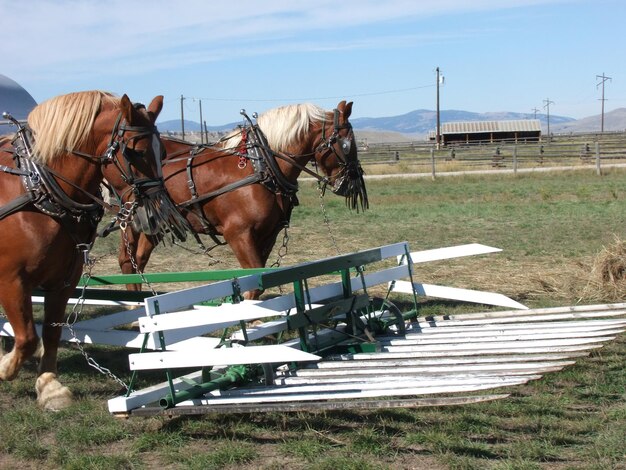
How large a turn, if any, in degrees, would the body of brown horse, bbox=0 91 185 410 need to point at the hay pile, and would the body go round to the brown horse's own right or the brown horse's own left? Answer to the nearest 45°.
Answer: approximately 45° to the brown horse's own left

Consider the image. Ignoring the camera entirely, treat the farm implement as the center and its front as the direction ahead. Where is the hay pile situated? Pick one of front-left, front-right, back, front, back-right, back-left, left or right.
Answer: front-left

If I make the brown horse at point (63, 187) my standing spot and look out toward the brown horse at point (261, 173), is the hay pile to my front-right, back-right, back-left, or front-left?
front-right

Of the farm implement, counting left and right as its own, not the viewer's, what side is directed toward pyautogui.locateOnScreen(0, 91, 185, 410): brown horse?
back

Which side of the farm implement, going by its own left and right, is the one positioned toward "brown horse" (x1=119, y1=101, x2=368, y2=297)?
left

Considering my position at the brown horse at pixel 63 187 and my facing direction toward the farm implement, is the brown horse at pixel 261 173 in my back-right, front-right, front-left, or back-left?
front-left

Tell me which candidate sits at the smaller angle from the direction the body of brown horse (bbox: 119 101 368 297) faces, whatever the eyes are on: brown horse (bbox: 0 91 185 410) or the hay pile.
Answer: the hay pile

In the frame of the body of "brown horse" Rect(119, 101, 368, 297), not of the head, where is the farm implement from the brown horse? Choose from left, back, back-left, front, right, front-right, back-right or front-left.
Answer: right

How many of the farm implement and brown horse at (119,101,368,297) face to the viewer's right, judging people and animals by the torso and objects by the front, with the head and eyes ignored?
2

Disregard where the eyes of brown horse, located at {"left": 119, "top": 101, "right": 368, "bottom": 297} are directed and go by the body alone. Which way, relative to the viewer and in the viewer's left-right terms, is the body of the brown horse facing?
facing to the right of the viewer

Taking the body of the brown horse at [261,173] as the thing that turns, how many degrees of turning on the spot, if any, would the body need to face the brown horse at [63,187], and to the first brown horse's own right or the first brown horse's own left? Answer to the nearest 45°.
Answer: approximately 135° to the first brown horse's own right

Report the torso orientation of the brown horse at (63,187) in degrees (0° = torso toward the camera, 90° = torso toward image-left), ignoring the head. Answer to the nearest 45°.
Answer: approximately 315°

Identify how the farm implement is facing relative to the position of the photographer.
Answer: facing to the right of the viewer

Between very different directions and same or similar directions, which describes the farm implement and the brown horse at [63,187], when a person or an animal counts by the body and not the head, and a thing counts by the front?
same or similar directions

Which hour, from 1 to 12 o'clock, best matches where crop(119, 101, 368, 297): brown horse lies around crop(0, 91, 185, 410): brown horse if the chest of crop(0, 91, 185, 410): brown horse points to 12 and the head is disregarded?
crop(119, 101, 368, 297): brown horse is roughly at 9 o'clock from crop(0, 91, 185, 410): brown horse.
